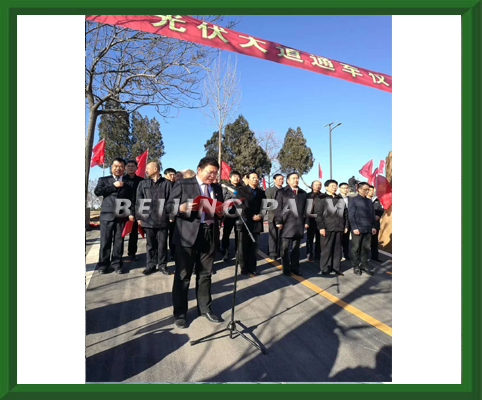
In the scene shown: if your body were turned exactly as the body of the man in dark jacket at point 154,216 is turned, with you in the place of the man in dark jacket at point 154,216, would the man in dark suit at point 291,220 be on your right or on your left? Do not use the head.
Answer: on your left

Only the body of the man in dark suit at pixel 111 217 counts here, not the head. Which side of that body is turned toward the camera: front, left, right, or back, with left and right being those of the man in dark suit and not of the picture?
front

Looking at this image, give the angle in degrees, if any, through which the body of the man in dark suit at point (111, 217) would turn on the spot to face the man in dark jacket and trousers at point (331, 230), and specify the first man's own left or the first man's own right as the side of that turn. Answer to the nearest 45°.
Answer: approximately 90° to the first man's own left

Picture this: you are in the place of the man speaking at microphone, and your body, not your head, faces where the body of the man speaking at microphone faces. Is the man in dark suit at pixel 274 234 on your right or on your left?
on your left

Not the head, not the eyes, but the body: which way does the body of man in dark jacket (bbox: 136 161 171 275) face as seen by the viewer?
toward the camera

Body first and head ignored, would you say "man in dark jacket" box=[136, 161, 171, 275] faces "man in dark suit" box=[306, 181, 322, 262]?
no

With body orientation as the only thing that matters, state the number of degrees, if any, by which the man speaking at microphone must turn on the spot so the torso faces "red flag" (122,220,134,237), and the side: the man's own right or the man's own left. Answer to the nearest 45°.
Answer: approximately 180°

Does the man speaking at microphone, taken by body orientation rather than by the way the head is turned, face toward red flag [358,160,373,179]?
no
